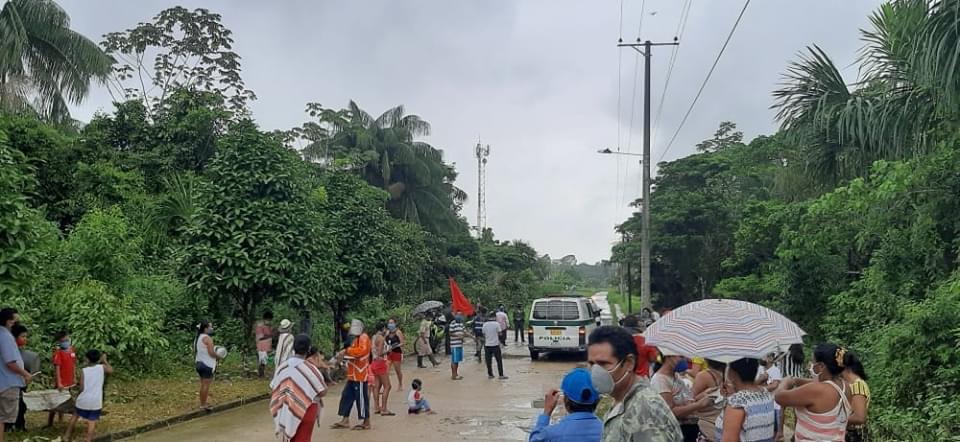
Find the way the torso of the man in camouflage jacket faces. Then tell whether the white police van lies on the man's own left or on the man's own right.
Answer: on the man's own right

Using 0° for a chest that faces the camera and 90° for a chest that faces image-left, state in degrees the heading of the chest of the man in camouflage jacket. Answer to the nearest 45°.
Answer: approximately 45°

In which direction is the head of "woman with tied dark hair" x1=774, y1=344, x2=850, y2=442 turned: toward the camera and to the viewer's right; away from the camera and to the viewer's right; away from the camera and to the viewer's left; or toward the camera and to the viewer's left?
away from the camera and to the viewer's left

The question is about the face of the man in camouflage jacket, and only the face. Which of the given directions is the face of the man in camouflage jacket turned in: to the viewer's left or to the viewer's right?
to the viewer's left

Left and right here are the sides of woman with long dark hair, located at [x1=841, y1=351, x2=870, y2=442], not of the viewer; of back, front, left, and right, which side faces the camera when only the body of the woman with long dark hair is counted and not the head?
left

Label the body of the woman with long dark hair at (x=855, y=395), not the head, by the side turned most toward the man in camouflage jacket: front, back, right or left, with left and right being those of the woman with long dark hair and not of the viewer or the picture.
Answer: left
